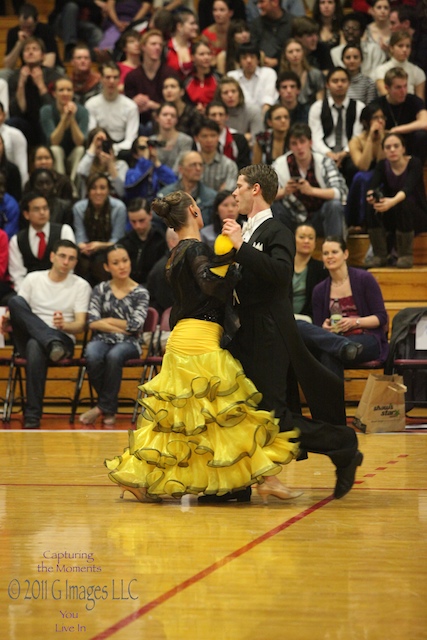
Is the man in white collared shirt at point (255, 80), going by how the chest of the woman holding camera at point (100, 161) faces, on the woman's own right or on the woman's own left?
on the woman's own left

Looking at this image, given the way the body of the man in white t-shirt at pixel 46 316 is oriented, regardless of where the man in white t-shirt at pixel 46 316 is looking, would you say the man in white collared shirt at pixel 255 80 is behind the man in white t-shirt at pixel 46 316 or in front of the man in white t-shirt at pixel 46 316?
behind

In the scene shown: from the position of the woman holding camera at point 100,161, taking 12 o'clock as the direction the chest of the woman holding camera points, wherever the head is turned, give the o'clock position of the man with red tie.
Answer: The man with red tie is roughly at 1 o'clock from the woman holding camera.

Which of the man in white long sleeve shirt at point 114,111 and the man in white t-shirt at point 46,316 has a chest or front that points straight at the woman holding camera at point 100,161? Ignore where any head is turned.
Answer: the man in white long sleeve shirt at point 114,111

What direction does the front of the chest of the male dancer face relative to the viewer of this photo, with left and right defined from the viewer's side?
facing to the left of the viewer

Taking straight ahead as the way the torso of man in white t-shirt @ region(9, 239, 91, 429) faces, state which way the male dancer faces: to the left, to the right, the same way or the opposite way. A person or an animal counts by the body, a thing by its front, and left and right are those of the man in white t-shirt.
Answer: to the right

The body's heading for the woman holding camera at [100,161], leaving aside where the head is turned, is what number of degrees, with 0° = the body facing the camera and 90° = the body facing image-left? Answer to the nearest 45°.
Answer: approximately 0°

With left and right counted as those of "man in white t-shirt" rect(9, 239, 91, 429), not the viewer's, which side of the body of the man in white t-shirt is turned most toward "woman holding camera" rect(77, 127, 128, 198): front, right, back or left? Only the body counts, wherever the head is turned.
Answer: back

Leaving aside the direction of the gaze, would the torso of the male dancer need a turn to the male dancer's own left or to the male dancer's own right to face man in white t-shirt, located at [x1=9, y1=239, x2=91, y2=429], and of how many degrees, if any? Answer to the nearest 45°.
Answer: approximately 45° to the male dancer's own right
